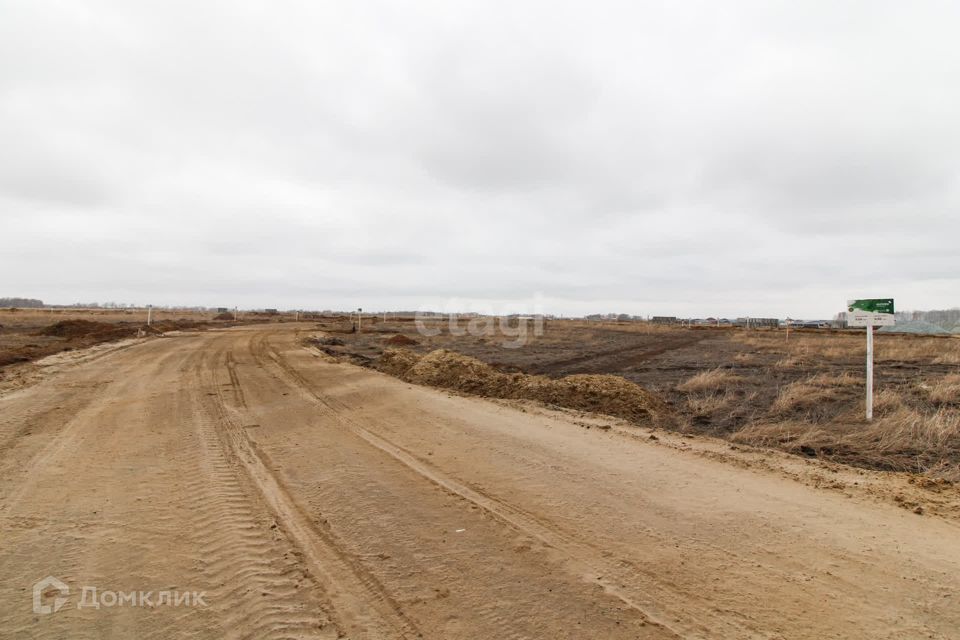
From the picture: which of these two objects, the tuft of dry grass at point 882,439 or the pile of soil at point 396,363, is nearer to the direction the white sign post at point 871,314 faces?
the tuft of dry grass

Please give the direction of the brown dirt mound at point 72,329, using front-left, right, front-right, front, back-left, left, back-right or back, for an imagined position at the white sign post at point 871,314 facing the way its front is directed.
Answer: right

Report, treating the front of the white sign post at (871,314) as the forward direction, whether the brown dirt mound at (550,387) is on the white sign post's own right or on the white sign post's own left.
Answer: on the white sign post's own right

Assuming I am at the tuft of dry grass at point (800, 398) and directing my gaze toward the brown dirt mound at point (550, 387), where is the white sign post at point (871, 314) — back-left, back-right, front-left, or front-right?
back-left

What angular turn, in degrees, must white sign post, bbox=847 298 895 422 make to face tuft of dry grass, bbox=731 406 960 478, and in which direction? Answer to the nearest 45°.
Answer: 0° — it already faces it

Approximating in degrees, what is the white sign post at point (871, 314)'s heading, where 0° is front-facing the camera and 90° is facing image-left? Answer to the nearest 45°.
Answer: approximately 0°

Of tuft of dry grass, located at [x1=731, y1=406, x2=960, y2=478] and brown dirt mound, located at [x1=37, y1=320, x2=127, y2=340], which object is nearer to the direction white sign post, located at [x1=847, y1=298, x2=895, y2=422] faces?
the tuft of dry grass

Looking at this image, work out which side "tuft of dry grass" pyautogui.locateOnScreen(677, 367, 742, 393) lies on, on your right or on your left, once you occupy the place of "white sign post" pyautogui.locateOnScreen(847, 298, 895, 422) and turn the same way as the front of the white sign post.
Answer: on your right

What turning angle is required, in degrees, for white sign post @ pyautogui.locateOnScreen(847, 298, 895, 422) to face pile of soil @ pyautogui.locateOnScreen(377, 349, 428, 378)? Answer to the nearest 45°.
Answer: approximately 90° to its right

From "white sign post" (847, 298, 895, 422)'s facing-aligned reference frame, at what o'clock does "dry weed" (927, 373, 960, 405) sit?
The dry weed is roughly at 7 o'clock from the white sign post.
